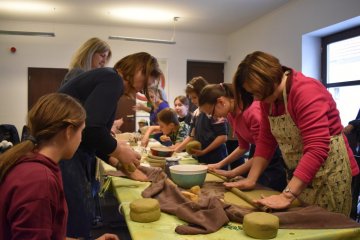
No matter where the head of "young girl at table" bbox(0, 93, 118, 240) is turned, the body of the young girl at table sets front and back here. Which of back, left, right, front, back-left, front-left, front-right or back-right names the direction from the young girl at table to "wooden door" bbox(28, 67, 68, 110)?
front-left

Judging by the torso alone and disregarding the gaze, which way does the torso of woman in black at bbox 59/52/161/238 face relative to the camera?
to the viewer's right

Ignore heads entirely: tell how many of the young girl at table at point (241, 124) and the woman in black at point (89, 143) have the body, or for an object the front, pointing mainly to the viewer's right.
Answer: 1

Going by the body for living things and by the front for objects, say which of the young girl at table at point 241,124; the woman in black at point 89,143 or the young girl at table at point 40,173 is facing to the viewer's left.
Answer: the young girl at table at point 241,124

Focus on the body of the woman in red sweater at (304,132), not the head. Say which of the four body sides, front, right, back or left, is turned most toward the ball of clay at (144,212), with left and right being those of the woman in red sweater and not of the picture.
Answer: front

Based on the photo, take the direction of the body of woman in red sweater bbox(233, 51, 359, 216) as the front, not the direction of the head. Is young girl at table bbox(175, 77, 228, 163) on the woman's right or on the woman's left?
on the woman's right

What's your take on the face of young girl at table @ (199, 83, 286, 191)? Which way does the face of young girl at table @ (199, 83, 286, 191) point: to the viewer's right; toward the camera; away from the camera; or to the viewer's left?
to the viewer's left

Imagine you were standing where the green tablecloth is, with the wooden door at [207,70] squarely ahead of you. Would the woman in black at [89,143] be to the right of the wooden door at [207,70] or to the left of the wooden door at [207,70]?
left

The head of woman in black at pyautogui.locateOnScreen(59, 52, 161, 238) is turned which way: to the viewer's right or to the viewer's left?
to the viewer's right

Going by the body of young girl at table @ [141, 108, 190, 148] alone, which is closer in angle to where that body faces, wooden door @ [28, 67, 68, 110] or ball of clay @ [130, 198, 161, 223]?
the ball of clay
